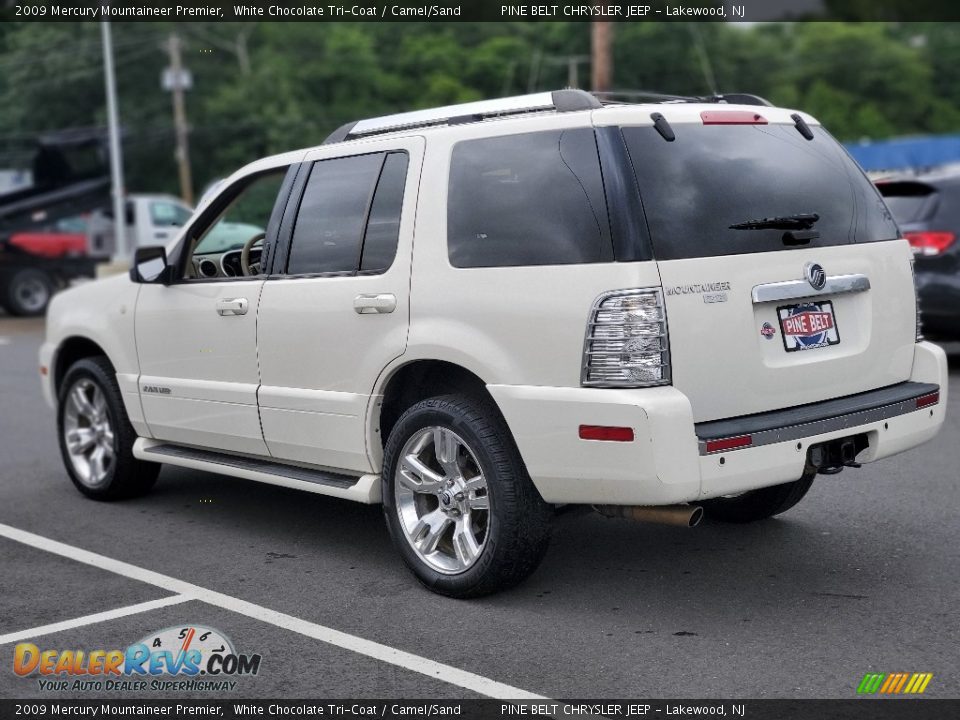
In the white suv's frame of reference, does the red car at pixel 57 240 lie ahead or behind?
ahead

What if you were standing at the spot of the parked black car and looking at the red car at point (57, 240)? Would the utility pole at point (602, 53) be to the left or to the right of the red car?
right

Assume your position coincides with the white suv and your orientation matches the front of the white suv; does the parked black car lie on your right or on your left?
on your right

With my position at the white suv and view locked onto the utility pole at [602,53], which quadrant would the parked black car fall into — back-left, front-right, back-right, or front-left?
front-right

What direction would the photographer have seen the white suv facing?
facing away from the viewer and to the left of the viewer

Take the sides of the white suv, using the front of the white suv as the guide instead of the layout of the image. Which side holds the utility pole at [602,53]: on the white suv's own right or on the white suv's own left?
on the white suv's own right

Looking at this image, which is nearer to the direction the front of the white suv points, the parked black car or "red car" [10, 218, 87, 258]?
the red car
